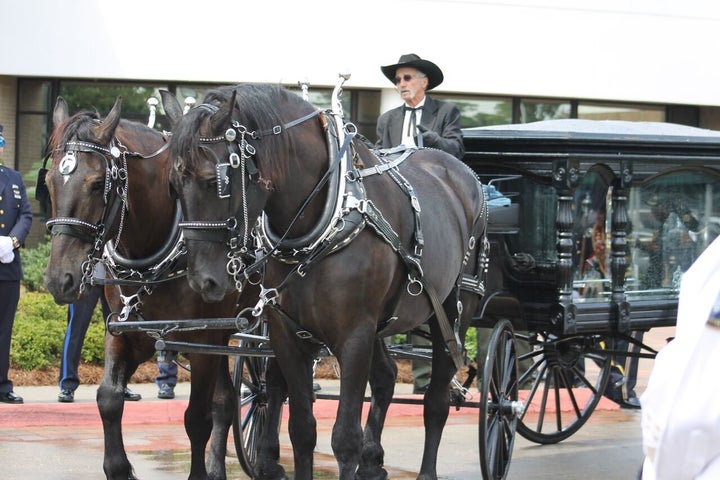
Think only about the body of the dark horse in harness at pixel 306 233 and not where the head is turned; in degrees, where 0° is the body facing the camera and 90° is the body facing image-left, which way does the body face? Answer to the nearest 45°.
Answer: approximately 45°

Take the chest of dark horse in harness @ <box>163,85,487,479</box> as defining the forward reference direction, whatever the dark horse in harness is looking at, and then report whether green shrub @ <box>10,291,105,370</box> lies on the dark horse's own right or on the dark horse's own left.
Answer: on the dark horse's own right

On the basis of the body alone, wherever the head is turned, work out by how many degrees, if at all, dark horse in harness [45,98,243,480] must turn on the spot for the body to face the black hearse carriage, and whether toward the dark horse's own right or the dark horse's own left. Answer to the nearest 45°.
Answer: approximately 135° to the dark horse's own left

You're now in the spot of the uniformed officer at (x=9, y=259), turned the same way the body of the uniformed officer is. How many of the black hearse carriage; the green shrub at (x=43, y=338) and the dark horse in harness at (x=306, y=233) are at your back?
1

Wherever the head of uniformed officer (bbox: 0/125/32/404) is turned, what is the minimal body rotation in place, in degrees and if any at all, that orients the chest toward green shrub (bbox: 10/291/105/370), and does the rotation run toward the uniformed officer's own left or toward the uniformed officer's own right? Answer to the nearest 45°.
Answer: approximately 180°

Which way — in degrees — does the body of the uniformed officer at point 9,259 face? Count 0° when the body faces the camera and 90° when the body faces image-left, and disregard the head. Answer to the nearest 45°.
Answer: approximately 0°

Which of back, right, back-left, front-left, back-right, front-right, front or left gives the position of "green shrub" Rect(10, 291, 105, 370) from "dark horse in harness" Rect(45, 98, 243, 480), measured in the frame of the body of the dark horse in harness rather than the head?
back-right

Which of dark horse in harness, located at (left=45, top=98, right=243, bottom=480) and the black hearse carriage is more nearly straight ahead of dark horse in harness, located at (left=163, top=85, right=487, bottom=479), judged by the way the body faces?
the dark horse in harness

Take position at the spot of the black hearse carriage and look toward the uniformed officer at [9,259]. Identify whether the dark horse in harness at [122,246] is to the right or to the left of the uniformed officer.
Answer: left

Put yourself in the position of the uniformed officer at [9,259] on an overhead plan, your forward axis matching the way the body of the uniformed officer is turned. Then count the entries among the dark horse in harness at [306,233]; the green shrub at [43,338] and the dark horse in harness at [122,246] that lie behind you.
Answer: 1

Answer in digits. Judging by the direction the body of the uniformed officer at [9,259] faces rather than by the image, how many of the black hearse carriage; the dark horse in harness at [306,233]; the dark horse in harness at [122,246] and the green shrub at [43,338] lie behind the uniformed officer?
1

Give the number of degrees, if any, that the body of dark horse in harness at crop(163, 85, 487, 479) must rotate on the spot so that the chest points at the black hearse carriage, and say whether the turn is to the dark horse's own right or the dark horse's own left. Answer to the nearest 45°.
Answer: approximately 180°
